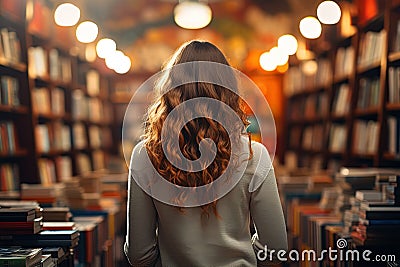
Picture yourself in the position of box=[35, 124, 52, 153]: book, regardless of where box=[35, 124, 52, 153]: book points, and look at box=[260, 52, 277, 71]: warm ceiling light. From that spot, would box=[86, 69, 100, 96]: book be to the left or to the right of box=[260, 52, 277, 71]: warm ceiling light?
left

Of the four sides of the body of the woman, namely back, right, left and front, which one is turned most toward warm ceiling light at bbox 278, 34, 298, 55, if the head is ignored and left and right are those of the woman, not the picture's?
front

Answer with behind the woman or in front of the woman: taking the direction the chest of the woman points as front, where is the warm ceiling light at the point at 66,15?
in front

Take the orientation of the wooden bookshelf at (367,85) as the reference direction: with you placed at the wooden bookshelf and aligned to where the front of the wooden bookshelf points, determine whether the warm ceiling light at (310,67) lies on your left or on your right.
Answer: on your right

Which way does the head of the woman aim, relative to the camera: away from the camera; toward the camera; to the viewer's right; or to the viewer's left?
away from the camera

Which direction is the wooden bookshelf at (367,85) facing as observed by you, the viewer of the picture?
facing the viewer and to the left of the viewer

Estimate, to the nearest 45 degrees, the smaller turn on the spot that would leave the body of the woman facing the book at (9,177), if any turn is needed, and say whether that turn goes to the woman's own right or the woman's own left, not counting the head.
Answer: approximately 45° to the woman's own left

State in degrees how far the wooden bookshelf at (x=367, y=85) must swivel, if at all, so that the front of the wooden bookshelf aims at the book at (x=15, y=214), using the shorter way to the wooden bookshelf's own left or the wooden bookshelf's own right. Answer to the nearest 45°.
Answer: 0° — it already faces it

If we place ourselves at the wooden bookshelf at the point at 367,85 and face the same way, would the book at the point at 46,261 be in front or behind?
in front

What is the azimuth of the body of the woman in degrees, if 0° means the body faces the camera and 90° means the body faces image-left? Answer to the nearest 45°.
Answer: approximately 180°
